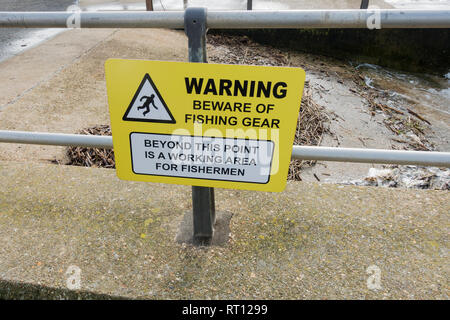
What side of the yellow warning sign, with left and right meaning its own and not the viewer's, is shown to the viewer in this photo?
front
